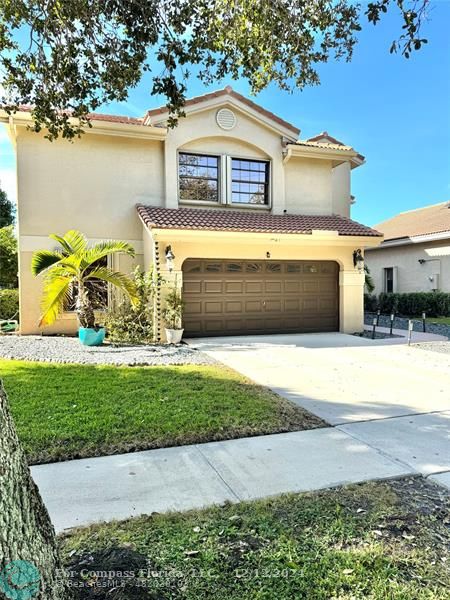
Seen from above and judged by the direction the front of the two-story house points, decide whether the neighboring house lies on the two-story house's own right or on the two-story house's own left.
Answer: on the two-story house's own left

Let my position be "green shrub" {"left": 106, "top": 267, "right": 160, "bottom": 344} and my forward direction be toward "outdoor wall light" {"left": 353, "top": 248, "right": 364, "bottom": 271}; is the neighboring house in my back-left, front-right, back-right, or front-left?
front-left

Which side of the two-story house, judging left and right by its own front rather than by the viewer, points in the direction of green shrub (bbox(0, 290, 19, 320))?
right

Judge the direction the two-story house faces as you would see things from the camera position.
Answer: facing the viewer

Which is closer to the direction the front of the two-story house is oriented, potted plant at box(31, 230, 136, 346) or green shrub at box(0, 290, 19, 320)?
the potted plant

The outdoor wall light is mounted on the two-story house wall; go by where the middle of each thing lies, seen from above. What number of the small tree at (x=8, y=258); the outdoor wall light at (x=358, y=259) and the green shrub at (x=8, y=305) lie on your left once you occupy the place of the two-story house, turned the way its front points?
1

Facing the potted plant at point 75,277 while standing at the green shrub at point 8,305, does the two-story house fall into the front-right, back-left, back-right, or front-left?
front-left

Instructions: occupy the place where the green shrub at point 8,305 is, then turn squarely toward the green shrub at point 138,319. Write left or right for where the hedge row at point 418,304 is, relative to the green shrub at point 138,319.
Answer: left

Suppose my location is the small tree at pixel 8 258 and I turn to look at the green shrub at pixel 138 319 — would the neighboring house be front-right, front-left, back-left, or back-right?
front-left
